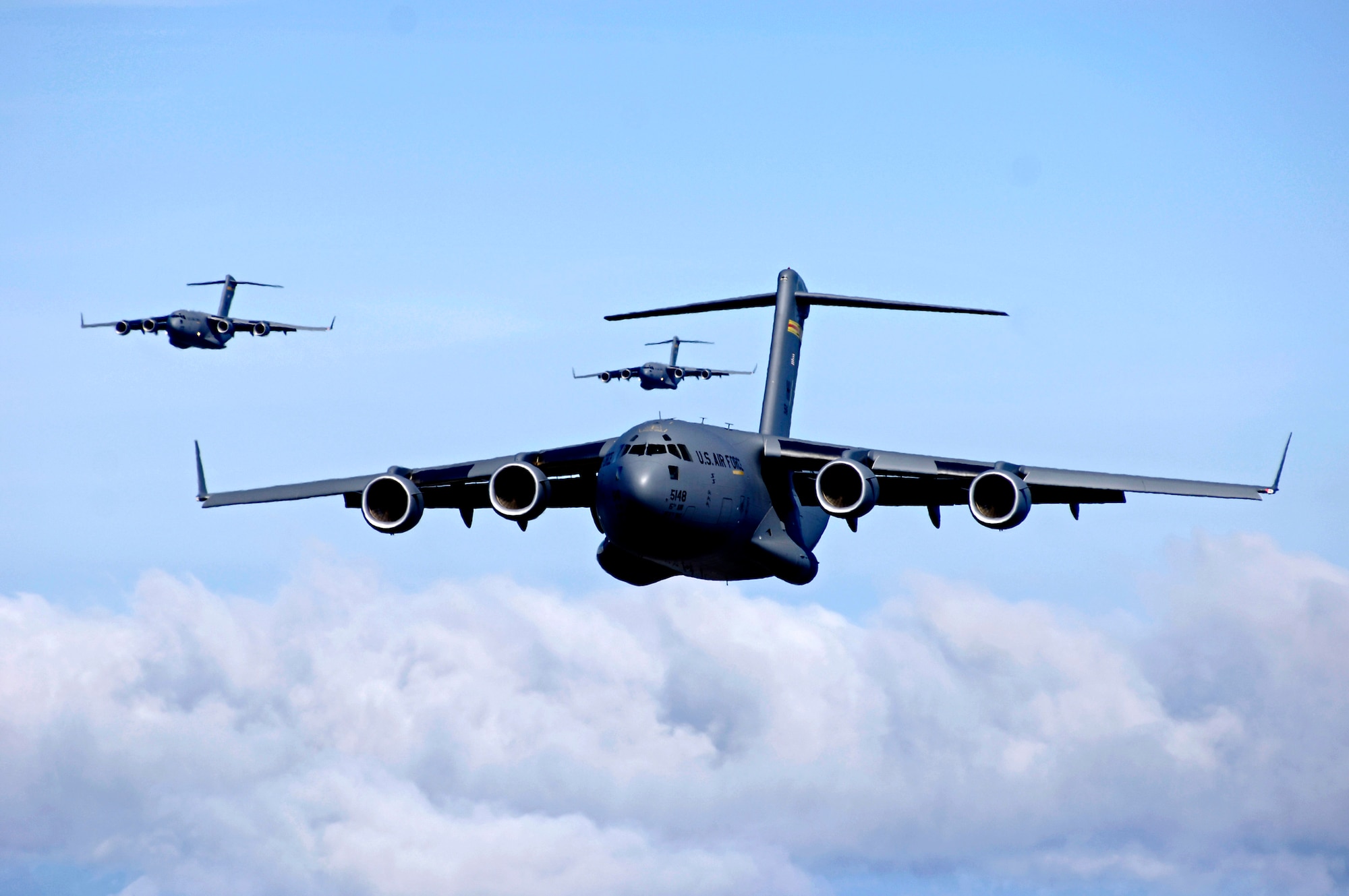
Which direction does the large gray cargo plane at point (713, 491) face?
toward the camera
